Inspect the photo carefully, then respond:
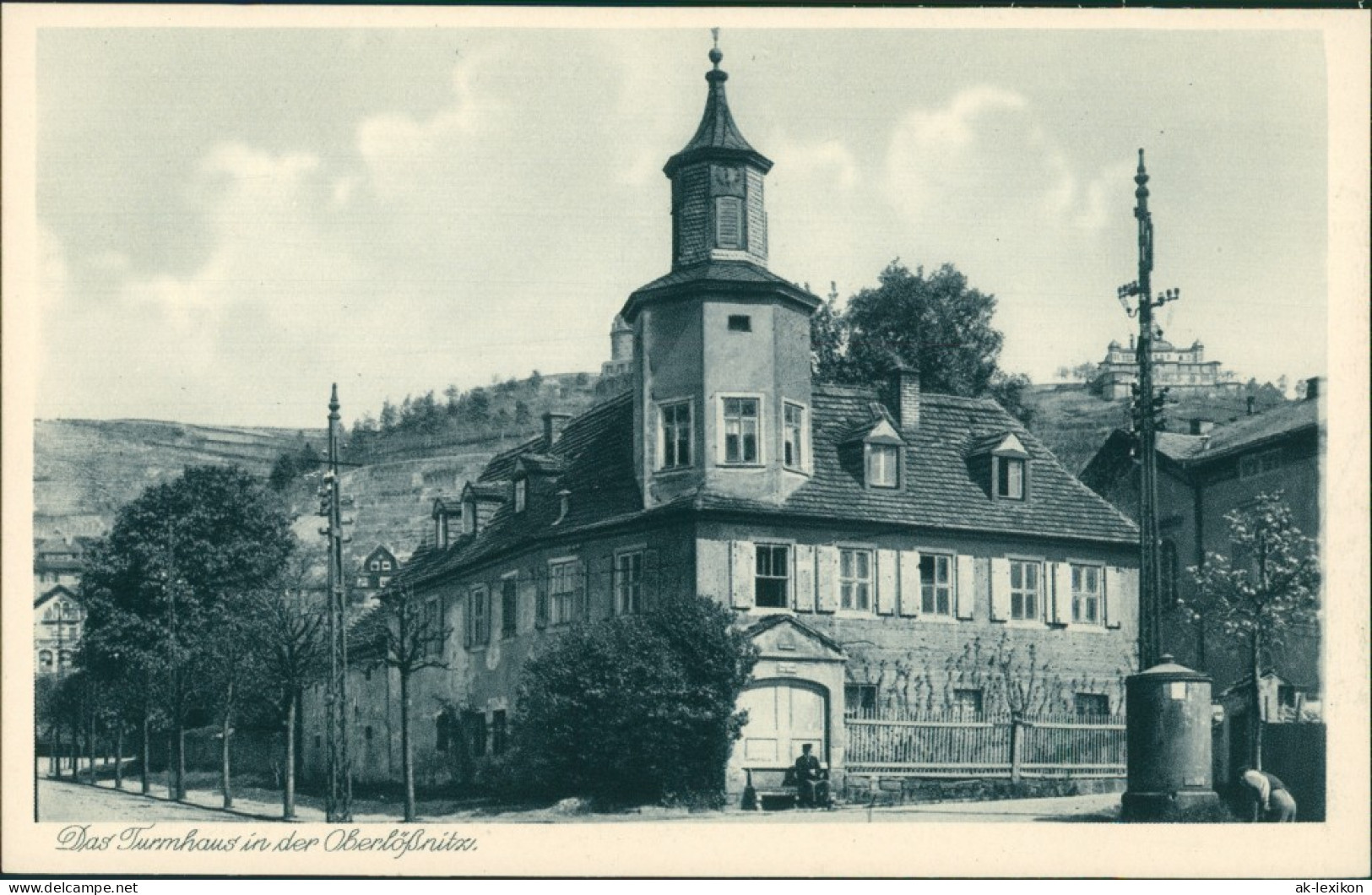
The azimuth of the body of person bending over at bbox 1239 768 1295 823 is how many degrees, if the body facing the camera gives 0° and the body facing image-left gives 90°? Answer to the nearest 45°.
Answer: approximately 90°

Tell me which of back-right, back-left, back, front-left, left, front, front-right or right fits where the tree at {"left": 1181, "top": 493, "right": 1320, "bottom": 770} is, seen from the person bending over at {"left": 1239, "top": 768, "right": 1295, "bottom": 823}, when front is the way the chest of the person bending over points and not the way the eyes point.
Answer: right

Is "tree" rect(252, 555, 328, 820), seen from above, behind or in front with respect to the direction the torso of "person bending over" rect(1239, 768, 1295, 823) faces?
in front

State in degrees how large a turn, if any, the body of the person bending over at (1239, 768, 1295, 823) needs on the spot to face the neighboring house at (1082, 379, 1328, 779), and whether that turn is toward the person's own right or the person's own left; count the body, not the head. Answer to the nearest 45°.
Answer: approximately 90° to the person's own right

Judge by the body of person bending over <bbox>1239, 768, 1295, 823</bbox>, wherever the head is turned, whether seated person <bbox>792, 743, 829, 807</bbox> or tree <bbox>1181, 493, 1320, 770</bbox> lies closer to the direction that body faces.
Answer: the seated person

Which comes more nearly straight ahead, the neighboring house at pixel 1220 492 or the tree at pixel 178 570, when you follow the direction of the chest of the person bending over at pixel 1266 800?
the tree

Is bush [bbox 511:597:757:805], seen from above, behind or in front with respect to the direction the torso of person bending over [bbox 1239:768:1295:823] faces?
in front

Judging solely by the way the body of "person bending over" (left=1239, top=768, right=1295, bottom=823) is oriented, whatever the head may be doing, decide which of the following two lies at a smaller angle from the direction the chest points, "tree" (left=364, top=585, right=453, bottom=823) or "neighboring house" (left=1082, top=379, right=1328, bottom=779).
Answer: the tree
